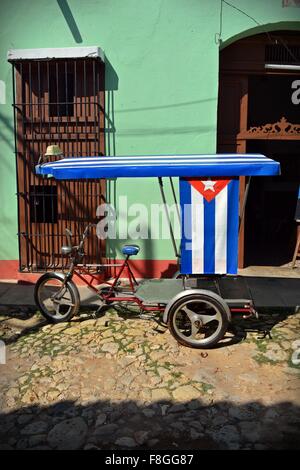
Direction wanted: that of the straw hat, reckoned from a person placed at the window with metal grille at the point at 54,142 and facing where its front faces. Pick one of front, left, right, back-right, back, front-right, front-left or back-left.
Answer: front

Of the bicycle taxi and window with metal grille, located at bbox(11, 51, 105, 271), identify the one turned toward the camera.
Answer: the window with metal grille

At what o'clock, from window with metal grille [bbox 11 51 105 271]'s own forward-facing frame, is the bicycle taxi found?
The bicycle taxi is roughly at 11 o'clock from the window with metal grille.

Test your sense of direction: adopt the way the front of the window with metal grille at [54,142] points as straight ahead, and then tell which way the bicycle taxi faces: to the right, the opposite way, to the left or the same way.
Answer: to the right

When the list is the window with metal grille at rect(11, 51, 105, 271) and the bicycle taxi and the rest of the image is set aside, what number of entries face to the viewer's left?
1

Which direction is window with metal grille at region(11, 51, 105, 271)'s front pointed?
toward the camera

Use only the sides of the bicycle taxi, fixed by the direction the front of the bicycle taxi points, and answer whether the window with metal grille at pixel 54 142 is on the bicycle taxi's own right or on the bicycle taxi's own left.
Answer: on the bicycle taxi's own right

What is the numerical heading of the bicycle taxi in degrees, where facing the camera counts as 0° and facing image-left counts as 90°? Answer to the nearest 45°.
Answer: approximately 90°
